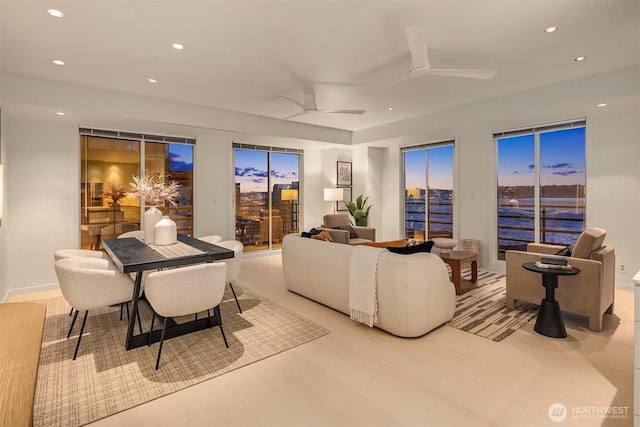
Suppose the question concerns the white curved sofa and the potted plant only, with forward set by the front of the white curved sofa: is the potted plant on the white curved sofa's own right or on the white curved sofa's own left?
on the white curved sofa's own left

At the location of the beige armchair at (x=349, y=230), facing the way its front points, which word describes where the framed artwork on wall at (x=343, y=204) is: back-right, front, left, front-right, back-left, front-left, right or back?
back-left

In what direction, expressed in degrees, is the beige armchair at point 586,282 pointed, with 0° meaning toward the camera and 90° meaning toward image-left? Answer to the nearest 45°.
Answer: approximately 135°

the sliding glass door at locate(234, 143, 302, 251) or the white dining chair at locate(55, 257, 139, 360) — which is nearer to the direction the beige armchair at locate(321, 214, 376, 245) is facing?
the white dining chair

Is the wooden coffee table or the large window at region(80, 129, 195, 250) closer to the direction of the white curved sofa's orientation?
the wooden coffee table

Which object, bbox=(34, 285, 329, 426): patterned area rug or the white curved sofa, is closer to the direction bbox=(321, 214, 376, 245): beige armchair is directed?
the white curved sofa

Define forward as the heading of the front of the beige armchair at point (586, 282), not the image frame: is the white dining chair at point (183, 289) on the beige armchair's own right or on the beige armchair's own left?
on the beige armchair's own left

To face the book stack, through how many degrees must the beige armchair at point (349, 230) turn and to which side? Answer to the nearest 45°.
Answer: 0° — it already faces it

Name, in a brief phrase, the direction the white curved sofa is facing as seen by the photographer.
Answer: facing away from the viewer and to the right of the viewer

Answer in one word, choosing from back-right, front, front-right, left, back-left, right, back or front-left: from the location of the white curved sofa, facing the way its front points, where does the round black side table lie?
front-right

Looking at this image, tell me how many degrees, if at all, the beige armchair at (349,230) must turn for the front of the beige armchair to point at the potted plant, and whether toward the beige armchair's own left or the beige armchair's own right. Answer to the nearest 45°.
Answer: approximately 135° to the beige armchair's own left

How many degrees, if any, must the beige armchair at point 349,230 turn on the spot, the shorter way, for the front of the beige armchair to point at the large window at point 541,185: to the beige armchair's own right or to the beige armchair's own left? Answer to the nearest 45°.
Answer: approximately 45° to the beige armchair's own left
